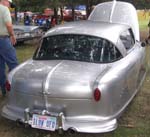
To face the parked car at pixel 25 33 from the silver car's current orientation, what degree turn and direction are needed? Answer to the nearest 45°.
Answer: approximately 45° to its left

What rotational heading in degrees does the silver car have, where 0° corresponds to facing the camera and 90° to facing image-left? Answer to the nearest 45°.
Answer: approximately 225°

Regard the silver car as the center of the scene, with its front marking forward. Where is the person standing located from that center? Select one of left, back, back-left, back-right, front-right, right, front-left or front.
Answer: left
